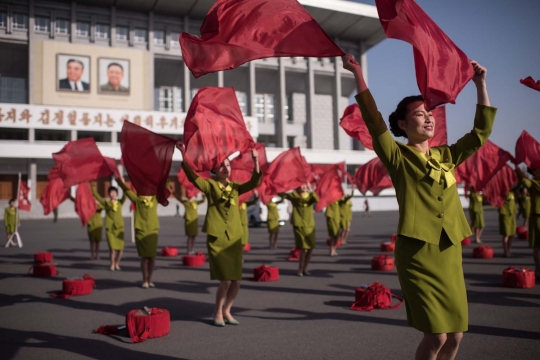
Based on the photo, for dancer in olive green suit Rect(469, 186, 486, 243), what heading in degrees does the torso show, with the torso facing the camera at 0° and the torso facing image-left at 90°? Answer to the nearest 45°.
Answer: approximately 315°

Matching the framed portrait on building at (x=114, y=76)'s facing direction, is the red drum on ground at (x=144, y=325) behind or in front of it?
in front

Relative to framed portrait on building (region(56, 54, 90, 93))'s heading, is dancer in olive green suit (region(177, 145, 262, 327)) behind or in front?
in front

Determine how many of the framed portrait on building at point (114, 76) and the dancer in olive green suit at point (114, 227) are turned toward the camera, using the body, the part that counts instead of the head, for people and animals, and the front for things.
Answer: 2

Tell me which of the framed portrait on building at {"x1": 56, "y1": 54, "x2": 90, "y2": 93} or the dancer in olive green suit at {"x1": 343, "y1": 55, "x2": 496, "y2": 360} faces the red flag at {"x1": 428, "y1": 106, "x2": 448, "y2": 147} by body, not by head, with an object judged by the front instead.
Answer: the framed portrait on building

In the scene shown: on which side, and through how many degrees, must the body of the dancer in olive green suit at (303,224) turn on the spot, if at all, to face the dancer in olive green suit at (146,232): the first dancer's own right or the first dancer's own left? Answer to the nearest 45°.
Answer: approximately 45° to the first dancer's own right

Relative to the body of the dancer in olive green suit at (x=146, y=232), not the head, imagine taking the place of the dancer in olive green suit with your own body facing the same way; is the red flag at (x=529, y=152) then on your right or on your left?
on your left

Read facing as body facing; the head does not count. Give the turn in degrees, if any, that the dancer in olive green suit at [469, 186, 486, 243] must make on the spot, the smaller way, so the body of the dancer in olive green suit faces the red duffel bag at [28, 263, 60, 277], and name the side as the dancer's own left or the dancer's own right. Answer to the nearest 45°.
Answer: approximately 90° to the dancer's own right

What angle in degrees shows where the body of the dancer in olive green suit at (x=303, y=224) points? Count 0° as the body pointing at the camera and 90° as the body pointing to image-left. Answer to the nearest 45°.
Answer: approximately 0°

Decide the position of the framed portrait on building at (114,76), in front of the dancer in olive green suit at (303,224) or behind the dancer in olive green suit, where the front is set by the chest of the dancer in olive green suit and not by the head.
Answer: behind
